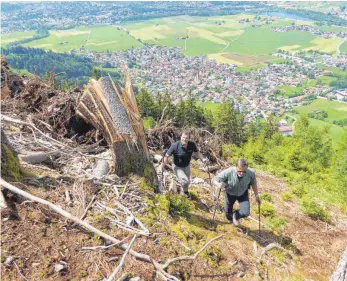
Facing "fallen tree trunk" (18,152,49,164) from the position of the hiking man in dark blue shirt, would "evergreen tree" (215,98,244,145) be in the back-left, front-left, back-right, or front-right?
back-right

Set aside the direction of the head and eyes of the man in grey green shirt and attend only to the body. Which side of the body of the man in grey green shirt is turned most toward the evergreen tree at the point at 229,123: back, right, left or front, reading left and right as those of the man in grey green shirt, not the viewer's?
back

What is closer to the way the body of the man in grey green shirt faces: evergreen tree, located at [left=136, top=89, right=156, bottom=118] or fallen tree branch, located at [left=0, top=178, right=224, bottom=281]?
the fallen tree branch

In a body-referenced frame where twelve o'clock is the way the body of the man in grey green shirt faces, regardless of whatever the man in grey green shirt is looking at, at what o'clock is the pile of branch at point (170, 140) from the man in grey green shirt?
The pile of branch is roughly at 5 o'clock from the man in grey green shirt.

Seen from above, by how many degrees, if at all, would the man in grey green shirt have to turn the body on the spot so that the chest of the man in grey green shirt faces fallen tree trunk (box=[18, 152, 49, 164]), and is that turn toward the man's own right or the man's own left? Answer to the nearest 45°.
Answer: approximately 90° to the man's own right

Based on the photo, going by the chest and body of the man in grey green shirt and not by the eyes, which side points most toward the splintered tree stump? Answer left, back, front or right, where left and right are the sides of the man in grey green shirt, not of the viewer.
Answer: right

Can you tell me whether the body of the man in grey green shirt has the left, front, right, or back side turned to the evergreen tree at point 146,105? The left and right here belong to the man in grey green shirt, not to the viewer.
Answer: back

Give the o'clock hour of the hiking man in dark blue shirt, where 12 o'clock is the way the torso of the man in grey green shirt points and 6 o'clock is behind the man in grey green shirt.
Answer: The hiking man in dark blue shirt is roughly at 4 o'clock from the man in grey green shirt.

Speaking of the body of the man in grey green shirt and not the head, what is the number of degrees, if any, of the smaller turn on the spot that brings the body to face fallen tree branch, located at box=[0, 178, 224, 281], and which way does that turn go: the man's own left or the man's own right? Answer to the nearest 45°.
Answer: approximately 45° to the man's own right

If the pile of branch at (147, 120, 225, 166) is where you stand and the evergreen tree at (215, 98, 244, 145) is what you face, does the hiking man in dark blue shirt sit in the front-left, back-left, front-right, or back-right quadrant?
back-right

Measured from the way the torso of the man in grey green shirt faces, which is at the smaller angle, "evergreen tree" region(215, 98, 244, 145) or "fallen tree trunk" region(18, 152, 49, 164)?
the fallen tree trunk

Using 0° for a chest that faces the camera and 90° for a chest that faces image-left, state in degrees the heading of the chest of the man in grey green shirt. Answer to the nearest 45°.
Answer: approximately 0°
